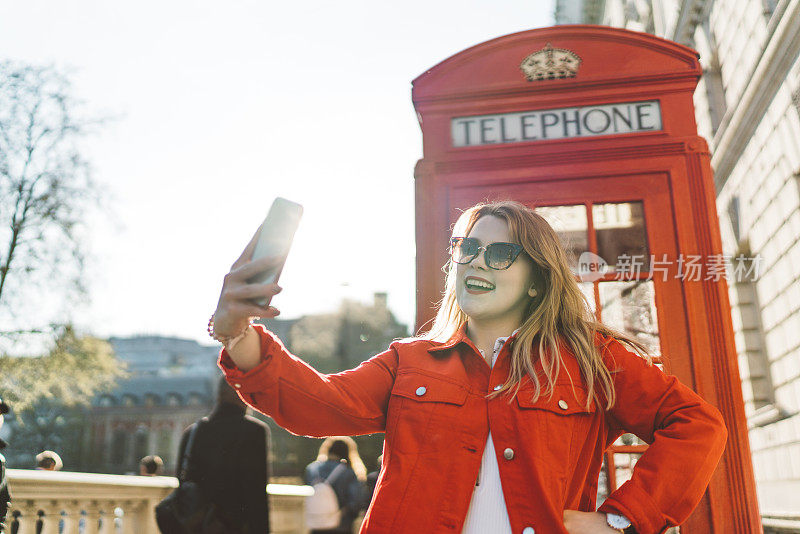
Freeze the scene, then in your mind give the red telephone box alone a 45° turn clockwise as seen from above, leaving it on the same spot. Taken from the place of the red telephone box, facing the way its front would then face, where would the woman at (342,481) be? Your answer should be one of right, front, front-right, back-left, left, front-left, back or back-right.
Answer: right

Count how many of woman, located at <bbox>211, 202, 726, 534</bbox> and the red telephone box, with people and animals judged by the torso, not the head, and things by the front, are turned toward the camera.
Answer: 2

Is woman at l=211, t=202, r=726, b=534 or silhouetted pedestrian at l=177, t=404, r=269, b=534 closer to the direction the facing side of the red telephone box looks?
the woman

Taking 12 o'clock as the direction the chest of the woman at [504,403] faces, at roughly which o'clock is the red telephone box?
The red telephone box is roughly at 7 o'clock from the woman.

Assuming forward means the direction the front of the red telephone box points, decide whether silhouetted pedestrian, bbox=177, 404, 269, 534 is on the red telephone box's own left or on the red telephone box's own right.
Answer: on the red telephone box's own right

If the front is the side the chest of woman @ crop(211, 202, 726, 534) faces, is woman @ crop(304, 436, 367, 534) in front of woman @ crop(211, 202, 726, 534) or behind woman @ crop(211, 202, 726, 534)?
behind

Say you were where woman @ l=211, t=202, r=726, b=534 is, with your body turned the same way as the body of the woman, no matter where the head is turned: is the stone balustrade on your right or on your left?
on your right

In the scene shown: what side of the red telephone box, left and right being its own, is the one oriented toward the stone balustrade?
right

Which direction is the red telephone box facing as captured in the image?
toward the camera

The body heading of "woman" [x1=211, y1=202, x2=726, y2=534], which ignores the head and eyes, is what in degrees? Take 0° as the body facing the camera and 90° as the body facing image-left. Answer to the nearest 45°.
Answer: approximately 0°

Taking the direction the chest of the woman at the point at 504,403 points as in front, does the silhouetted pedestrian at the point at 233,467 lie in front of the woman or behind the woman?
behind
